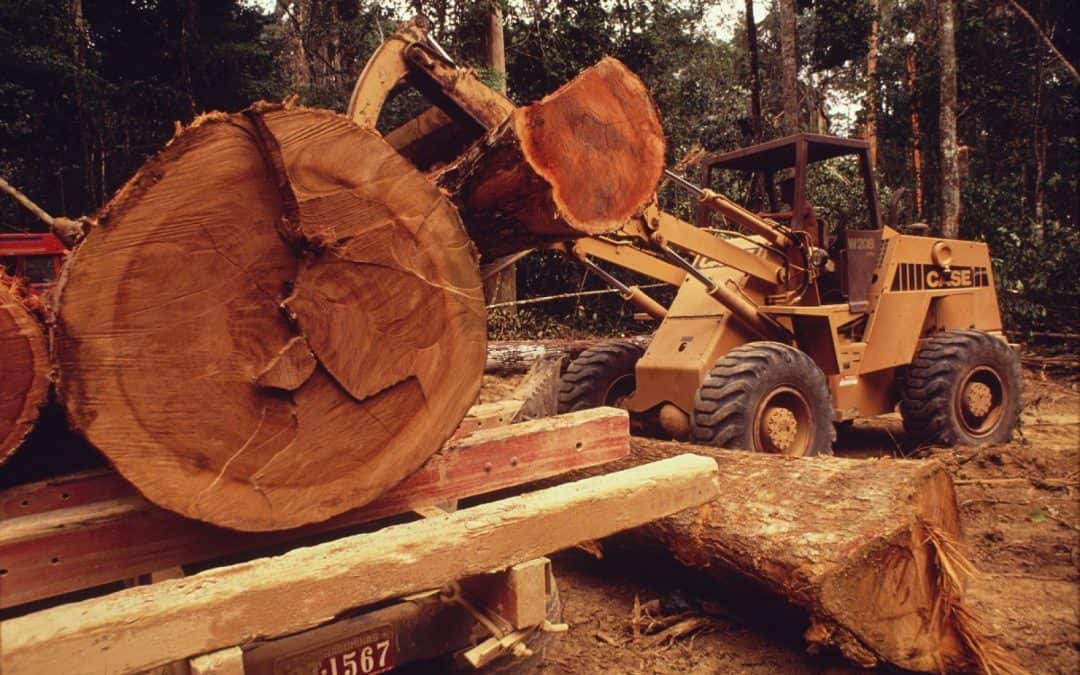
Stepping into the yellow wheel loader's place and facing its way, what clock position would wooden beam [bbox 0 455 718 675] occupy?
The wooden beam is roughly at 11 o'clock from the yellow wheel loader.

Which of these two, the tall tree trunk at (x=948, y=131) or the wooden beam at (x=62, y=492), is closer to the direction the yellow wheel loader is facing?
the wooden beam

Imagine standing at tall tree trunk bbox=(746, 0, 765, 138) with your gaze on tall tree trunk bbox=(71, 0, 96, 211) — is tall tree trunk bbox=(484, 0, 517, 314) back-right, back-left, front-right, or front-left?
front-left

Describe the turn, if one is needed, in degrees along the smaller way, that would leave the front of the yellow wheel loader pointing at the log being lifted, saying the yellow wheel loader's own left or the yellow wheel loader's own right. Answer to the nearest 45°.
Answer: approximately 45° to the yellow wheel loader's own left

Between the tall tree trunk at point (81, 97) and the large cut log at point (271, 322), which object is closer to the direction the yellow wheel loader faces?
the large cut log

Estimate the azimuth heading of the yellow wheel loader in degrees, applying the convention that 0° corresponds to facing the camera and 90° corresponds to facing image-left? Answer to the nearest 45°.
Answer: approximately 45°

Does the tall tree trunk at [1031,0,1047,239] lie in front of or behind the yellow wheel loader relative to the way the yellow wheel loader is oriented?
behind

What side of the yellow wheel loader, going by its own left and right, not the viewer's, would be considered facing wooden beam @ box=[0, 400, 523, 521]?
front

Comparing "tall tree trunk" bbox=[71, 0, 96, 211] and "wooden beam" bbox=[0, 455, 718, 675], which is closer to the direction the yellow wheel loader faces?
the wooden beam

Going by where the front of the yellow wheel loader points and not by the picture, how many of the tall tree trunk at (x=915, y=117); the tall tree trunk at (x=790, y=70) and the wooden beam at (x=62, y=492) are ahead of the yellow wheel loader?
1

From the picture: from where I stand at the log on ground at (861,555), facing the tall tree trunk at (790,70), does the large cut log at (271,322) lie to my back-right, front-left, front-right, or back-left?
back-left

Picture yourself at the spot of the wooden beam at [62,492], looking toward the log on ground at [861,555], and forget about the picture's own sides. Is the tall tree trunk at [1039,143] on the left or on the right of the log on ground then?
left

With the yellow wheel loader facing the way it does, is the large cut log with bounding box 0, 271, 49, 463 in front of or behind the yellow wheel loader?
in front

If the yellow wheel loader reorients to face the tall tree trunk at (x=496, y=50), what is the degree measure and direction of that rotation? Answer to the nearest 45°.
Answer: approximately 90° to its right

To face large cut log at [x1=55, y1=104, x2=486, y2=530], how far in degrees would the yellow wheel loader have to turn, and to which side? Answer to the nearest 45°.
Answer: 0° — it already faces it

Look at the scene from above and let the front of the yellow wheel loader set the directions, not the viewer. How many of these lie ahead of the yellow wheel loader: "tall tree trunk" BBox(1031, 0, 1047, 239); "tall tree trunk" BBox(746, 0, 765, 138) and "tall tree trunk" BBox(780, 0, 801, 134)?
0

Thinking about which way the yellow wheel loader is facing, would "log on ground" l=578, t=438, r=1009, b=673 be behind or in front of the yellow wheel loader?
in front

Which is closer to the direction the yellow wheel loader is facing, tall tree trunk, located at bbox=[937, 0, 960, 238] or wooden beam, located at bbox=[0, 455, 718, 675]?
the wooden beam
